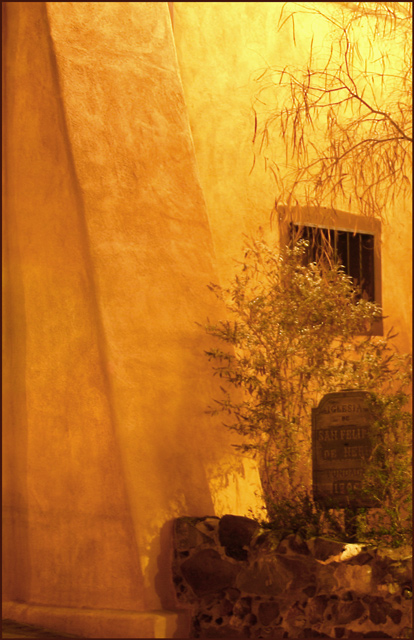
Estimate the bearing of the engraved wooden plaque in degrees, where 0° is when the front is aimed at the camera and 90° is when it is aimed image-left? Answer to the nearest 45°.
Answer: approximately 0°

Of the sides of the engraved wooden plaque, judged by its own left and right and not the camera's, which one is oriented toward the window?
back
